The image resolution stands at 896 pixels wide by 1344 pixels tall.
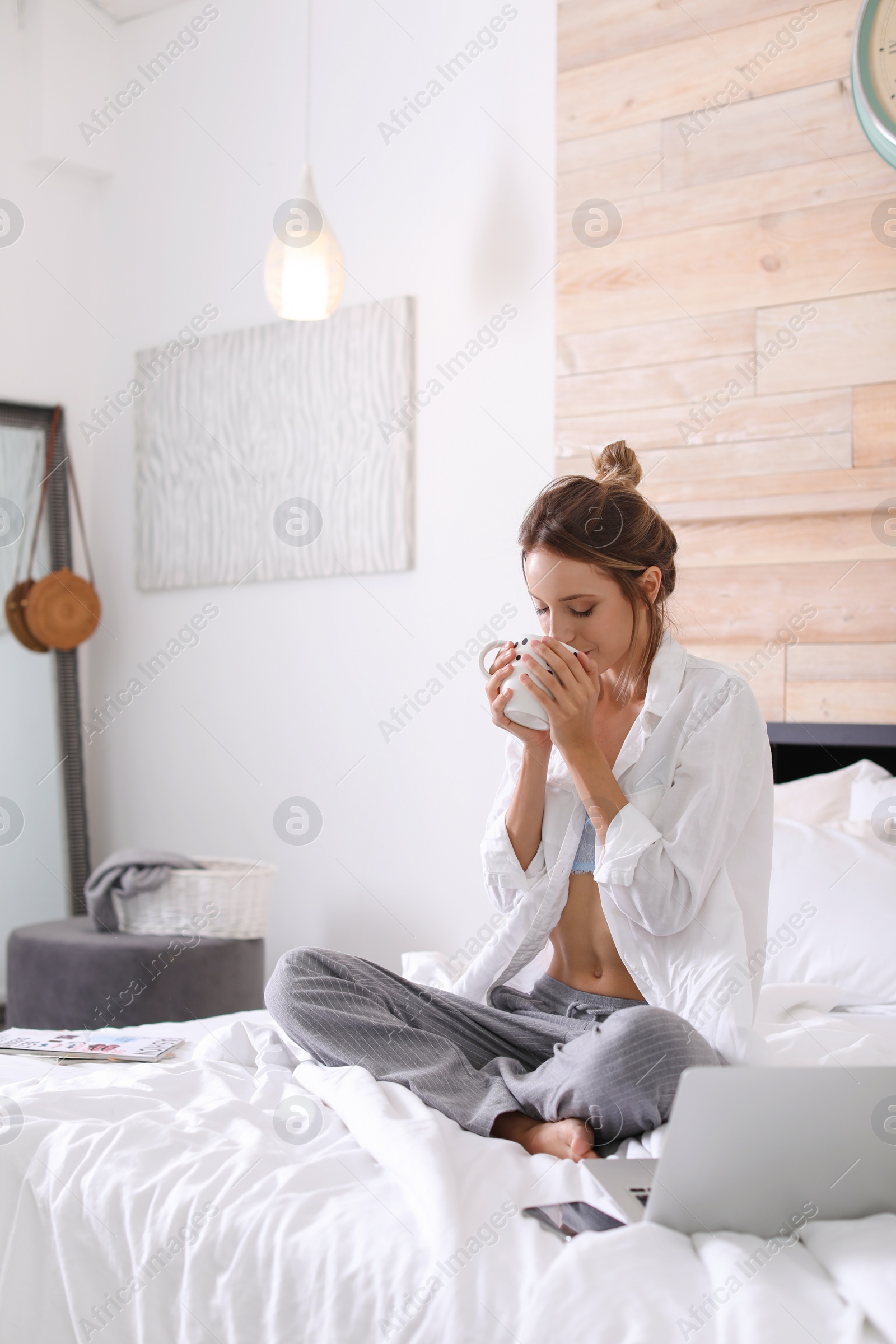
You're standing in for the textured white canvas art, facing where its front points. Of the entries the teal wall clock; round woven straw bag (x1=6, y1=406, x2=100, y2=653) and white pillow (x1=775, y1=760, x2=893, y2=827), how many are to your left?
2

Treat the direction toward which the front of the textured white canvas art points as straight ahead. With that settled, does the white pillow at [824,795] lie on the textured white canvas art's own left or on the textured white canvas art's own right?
on the textured white canvas art's own left

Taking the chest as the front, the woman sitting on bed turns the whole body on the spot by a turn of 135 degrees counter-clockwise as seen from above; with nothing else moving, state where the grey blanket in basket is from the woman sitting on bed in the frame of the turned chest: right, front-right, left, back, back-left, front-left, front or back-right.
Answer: back-left

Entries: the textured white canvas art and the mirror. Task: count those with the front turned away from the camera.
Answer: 0

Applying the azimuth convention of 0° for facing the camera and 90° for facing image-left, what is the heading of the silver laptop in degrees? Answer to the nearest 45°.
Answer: approximately 135°

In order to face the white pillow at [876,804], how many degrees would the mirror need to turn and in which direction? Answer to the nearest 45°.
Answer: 0° — it already faces it

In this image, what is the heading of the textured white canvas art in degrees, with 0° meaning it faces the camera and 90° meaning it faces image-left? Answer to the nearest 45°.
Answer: approximately 45°

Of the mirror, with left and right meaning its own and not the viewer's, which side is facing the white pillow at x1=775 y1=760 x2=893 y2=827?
front

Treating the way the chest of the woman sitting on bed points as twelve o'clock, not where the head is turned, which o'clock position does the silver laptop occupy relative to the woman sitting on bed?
The silver laptop is roughly at 10 o'clock from the woman sitting on bed.

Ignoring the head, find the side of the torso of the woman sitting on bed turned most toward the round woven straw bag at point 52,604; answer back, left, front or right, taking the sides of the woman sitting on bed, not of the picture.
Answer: right

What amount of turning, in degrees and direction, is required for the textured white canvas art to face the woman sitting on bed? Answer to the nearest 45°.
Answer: approximately 45° to its left

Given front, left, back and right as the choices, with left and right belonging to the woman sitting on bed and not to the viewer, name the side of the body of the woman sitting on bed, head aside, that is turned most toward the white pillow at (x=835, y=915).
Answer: back

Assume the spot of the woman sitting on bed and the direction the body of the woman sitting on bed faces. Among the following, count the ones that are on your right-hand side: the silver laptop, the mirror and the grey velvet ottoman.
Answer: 2

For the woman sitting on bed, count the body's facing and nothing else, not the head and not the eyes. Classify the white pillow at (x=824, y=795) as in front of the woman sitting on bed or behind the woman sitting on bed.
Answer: behind
